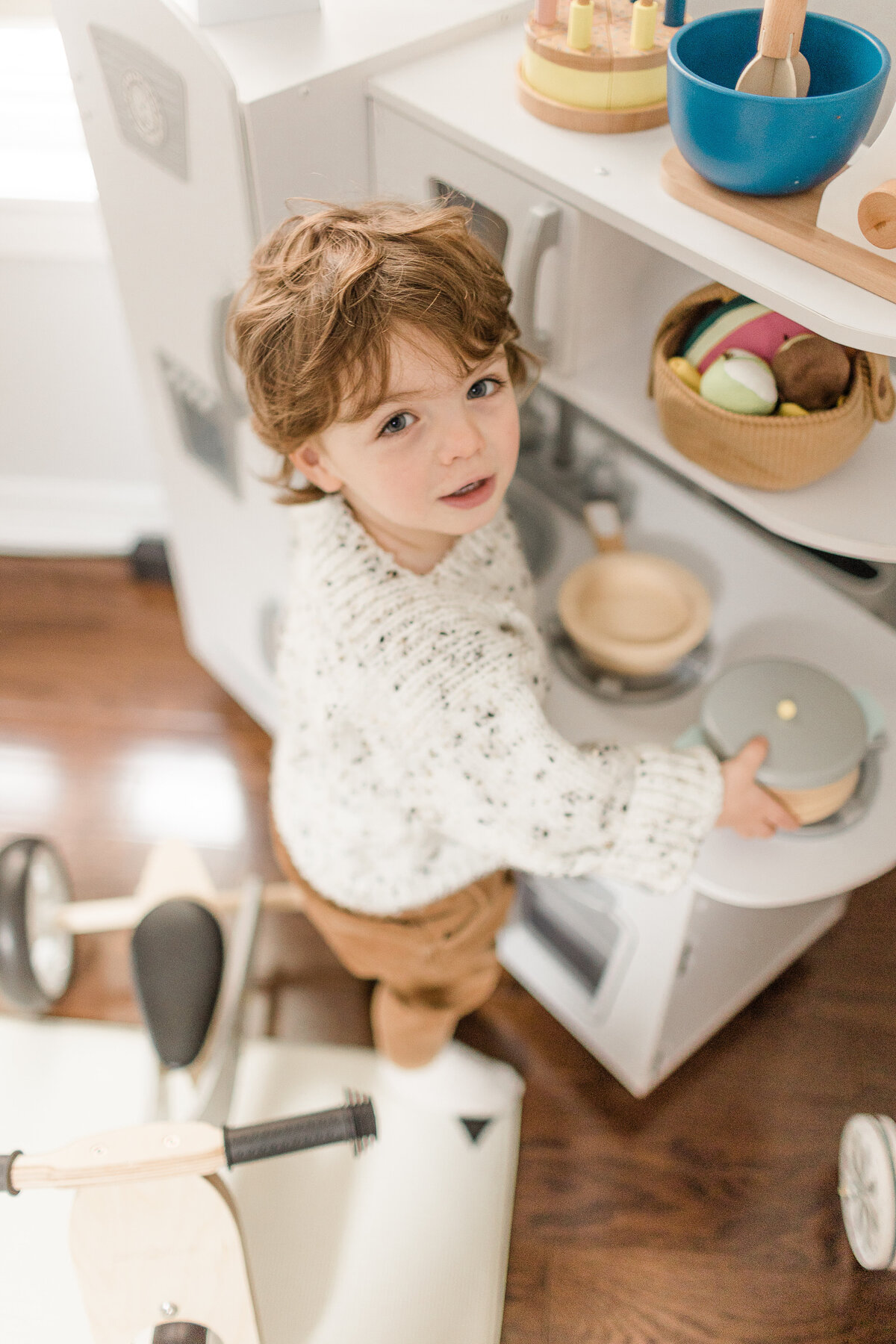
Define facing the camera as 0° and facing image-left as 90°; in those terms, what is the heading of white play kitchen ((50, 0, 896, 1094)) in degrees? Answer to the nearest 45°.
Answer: approximately 45°
